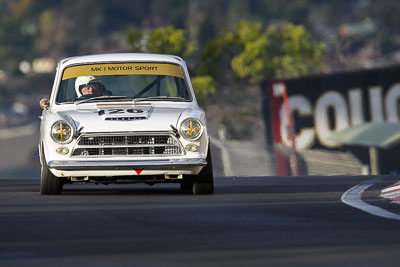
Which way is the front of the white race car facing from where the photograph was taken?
facing the viewer
